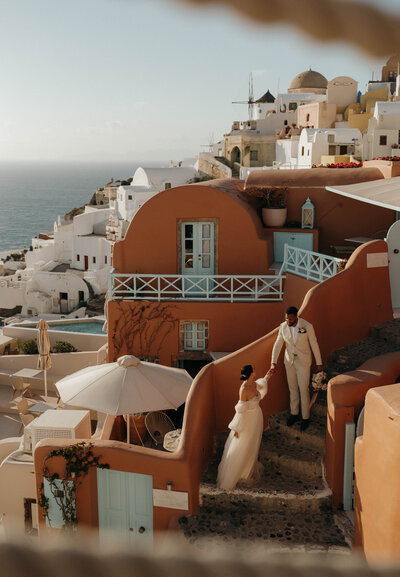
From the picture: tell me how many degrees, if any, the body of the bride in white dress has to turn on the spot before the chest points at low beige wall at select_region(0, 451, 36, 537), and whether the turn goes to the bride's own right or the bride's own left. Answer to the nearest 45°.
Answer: approximately 90° to the bride's own left

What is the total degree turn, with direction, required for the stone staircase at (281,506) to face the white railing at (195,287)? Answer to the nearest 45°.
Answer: approximately 180°

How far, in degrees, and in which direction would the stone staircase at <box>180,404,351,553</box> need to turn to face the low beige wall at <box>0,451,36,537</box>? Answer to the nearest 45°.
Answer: approximately 135° to its right

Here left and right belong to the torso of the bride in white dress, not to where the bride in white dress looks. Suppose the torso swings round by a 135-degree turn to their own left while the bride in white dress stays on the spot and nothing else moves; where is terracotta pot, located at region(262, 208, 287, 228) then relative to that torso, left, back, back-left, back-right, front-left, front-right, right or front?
right

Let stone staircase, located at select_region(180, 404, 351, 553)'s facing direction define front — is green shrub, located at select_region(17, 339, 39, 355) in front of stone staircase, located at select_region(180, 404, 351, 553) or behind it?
behind

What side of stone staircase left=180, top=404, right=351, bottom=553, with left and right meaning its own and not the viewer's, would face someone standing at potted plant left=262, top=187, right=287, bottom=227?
back

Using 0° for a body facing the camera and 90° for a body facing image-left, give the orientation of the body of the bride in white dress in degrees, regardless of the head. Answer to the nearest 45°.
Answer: approximately 225°

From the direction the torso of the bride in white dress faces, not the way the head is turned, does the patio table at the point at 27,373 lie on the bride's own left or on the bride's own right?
on the bride's own left

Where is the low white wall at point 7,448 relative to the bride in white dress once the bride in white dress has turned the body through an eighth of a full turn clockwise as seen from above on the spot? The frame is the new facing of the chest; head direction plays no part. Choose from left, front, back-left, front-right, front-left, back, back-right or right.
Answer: back-left

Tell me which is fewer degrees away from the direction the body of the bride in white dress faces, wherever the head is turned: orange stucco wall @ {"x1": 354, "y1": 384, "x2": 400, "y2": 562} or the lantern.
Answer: the lantern

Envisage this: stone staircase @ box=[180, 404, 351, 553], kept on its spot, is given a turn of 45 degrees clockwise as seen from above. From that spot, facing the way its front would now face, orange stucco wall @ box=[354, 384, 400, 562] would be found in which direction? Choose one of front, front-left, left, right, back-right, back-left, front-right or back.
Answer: left

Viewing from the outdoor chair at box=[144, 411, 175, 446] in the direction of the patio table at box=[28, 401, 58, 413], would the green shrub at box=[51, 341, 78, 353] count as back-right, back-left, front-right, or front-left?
front-right

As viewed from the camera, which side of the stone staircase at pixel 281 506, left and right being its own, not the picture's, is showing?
front

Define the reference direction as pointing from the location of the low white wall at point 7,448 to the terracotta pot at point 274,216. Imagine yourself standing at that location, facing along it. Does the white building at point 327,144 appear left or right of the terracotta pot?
left
